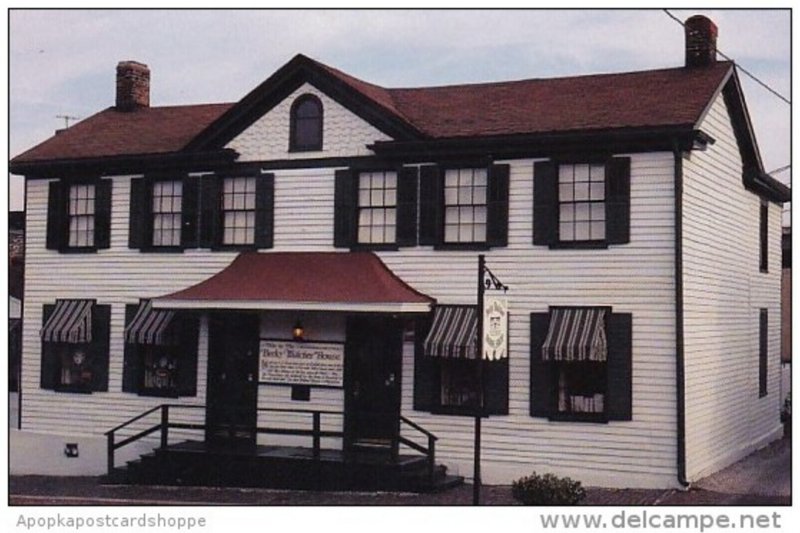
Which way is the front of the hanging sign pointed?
toward the camera

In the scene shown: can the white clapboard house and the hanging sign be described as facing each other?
no

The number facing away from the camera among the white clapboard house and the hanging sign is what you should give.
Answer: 0

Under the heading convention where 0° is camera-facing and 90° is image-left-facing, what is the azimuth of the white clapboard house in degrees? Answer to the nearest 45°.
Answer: approximately 45°

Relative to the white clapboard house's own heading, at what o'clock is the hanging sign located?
The hanging sign is roughly at 10 o'clock from the white clapboard house.

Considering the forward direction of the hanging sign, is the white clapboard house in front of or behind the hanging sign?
behind
